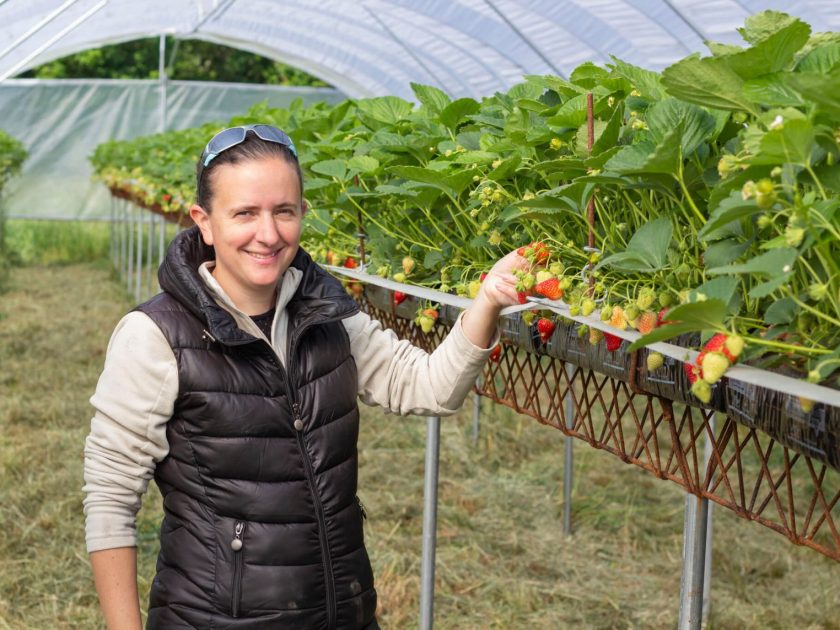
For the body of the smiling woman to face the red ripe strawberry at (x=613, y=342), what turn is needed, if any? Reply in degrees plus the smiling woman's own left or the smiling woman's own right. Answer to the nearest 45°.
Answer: approximately 45° to the smiling woman's own left

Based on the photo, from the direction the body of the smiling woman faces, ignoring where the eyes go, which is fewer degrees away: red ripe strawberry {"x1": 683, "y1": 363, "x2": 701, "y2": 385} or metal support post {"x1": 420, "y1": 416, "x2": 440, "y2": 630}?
the red ripe strawberry

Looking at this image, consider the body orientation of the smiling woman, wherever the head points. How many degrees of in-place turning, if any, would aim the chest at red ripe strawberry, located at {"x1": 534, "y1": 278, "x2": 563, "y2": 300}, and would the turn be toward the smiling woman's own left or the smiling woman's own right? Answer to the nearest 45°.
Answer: approximately 45° to the smiling woman's own left

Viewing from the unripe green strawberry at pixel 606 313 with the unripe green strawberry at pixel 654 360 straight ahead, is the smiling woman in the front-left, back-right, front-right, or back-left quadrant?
back-right

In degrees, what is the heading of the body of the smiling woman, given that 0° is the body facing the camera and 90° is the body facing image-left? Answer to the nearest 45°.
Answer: approximately 315°

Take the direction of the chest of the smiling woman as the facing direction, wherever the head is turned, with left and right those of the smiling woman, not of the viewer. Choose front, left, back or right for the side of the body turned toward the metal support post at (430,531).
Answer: left
